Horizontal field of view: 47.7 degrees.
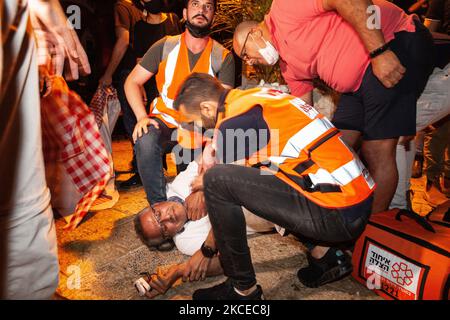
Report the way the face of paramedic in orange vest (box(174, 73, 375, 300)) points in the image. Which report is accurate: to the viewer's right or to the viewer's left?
to the viewer's left

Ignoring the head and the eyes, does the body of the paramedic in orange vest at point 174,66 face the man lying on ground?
yes

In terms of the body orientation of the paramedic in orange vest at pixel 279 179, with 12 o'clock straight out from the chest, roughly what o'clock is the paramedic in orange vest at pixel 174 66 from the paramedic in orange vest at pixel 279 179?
the paramedic in orange vest at pixel 174 66 is roughly at 2 o'clock from the paramedic in orange vest at pixel 279 179.

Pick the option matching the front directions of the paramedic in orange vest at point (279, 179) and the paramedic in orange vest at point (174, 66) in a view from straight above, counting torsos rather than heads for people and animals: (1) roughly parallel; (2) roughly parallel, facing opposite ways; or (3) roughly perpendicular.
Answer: roughly perpendicular

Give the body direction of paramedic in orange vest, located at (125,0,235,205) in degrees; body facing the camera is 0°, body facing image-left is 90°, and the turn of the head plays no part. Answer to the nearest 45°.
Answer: approximately 0°

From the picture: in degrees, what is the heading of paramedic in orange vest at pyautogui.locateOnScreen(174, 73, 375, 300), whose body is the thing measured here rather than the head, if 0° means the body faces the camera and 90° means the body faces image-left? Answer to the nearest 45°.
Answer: approximately 90°

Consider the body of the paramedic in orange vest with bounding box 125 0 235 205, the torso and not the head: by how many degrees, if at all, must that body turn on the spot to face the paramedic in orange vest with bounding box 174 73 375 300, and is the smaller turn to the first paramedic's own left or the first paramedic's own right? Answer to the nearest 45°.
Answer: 0° — they already face them

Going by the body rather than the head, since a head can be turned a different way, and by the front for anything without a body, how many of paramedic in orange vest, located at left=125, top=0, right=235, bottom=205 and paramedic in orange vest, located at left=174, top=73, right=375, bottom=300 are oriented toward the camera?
1
